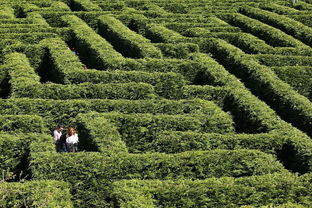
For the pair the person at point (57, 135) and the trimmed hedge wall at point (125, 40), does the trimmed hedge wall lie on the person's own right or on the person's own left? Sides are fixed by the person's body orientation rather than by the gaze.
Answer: on the person's own left

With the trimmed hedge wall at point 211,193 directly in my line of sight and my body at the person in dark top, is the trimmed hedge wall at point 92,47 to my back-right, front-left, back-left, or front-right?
back-left

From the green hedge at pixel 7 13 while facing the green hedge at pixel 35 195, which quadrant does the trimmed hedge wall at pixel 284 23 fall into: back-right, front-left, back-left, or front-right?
front-left

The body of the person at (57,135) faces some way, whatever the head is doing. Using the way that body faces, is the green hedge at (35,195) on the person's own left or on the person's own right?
on the person's own right

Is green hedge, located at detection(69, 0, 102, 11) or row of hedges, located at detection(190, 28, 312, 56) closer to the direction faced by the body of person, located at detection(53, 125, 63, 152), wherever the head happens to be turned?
the row of hedges

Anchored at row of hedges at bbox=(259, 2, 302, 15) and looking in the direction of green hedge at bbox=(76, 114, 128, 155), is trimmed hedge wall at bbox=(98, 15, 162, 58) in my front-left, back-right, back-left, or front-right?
front-right

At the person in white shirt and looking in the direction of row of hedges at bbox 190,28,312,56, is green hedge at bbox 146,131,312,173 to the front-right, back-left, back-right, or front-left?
front-right

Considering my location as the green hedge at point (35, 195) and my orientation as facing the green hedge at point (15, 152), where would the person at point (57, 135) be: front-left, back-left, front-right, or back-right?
front-right

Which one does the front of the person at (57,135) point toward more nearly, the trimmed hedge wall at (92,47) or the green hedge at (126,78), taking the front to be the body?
the green hedge
